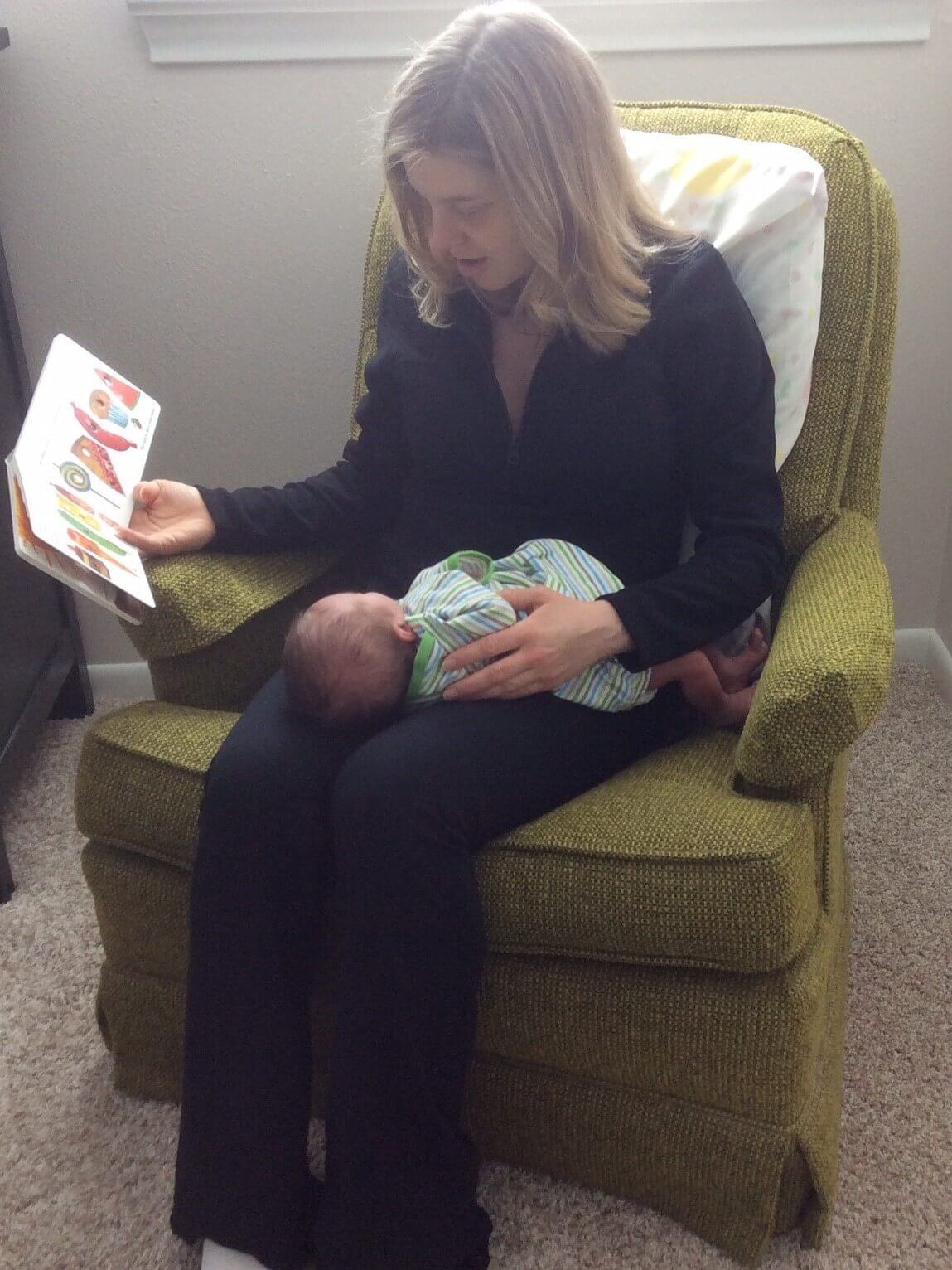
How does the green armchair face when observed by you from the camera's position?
facing the viewer and to the left of the viewer

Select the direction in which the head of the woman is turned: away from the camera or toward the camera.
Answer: toward the camera

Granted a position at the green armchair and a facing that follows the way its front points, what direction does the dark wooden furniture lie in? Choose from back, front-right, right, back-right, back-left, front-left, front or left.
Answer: right

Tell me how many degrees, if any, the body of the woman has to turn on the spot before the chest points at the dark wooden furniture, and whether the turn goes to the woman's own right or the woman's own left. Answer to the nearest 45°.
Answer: approximately 90° to the woman's own right
